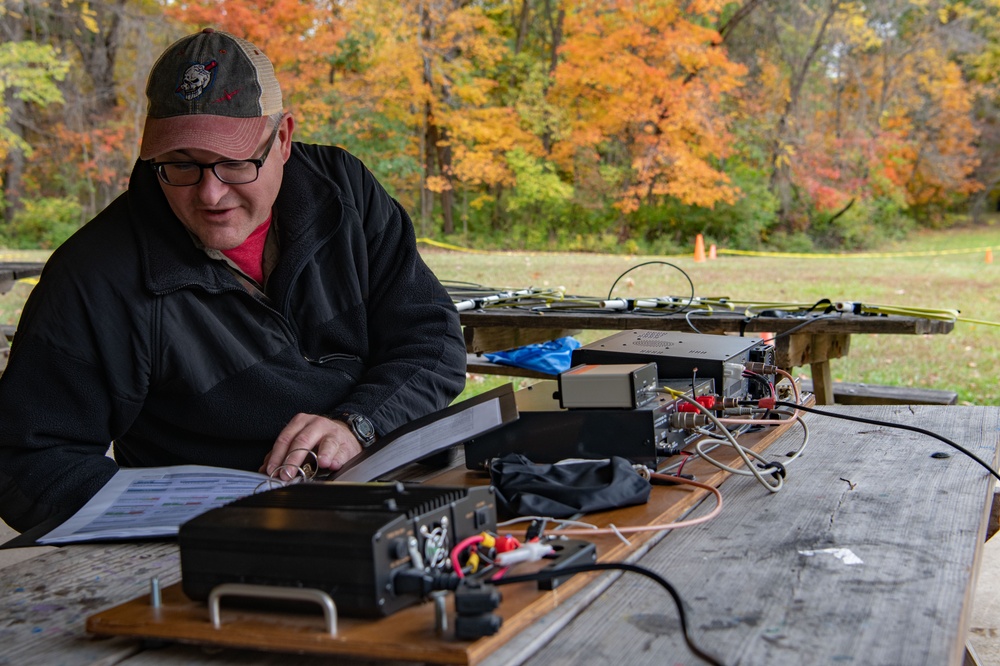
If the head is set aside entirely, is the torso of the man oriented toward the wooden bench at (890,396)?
no

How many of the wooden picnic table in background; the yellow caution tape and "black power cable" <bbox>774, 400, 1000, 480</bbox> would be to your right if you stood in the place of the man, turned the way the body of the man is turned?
0

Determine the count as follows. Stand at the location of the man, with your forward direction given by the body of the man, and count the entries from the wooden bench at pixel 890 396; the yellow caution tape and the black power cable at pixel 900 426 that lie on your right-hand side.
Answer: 0

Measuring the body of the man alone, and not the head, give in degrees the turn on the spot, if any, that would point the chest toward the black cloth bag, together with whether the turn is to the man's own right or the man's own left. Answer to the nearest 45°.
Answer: approximately 45° to the man's own left

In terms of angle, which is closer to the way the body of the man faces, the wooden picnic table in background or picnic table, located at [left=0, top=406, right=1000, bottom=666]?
the picnic table

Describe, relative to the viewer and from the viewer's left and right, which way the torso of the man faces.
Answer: facing the viewer

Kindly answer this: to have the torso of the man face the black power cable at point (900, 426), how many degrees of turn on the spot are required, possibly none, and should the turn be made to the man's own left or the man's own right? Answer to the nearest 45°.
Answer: approximately 90° to the man's own left

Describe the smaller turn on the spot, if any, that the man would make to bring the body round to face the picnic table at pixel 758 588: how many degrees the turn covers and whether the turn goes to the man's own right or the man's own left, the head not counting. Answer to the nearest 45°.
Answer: approximately 45° to the man's own left

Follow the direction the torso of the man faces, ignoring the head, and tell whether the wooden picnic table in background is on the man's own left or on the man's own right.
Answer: on the man's own left

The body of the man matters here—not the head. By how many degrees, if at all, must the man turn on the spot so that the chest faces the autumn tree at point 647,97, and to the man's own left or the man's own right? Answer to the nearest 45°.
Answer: approximately 135° to the man's own left
